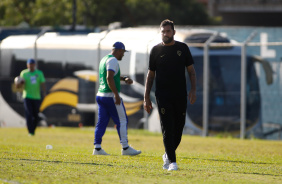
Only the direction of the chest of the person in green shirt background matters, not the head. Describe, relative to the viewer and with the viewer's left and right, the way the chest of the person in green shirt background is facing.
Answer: facing the viewer

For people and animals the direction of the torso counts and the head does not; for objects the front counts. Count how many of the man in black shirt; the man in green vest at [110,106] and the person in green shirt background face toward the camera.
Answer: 2

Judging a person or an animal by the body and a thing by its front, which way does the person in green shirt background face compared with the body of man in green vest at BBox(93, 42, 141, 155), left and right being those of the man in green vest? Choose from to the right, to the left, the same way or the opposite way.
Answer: to the right

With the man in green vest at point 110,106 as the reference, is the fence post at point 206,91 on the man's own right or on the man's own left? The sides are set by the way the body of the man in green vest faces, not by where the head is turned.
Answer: on the man's own left

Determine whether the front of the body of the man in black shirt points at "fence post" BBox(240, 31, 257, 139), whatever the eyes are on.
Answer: no

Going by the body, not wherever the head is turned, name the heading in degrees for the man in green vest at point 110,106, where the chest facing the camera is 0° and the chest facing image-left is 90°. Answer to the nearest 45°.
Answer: approximately 270°

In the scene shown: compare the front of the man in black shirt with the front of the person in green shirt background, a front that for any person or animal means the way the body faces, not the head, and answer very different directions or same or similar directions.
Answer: same or similar directions

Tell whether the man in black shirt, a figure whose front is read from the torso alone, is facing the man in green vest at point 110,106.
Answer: no

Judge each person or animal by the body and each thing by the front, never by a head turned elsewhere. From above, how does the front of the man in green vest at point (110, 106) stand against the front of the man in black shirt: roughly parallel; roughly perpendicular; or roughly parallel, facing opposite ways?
roughly perpendicular

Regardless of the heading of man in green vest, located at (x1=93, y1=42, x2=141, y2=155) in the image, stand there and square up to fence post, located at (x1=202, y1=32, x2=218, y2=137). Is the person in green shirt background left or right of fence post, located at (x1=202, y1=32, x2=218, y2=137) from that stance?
left

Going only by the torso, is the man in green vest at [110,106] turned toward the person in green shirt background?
no

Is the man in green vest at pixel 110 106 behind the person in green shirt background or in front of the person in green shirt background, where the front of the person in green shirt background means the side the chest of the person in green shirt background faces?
in front

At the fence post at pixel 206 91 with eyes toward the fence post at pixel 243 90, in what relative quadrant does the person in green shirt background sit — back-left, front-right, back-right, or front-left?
back-right
